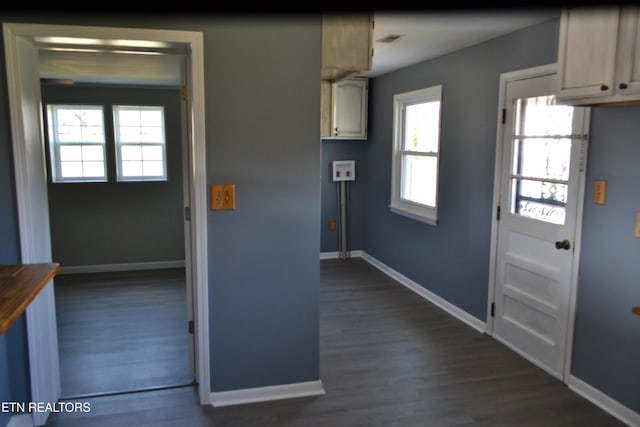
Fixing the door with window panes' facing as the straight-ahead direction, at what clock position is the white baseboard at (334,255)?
The white baseboard is roughly at 3 o'clock from the door with window panes.

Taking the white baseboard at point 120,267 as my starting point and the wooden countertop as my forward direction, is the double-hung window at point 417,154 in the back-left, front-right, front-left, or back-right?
front-left

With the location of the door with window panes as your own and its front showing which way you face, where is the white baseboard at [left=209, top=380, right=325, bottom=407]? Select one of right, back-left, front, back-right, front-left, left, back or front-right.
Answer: front

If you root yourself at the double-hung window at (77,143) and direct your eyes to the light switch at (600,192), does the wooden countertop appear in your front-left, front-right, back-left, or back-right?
front-right

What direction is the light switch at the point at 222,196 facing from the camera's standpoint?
toward the camera

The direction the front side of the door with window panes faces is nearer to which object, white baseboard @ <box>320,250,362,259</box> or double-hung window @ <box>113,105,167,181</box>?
the double-hung window

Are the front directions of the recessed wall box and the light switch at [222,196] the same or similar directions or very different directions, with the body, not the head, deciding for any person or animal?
same or similar directions

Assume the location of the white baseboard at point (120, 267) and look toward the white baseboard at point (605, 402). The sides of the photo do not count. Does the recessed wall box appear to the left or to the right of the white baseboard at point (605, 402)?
left

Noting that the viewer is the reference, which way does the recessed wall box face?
facing the viewer

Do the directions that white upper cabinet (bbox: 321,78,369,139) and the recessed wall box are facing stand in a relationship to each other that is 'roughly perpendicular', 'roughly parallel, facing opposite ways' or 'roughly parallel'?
roughly parallel

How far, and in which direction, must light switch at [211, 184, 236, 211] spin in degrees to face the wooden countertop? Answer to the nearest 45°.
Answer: approximately 45° to its right

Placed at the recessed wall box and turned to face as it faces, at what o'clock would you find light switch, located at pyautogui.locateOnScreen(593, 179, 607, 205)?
The light switch is roughly at 11 o'clock from the recessed wall box.

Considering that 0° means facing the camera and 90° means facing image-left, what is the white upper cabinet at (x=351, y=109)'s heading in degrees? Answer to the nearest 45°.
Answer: approximately 0°

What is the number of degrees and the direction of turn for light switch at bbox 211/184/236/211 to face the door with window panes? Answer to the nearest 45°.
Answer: approximately 90° to its left

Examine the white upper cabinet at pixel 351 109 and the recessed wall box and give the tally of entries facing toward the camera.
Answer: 2

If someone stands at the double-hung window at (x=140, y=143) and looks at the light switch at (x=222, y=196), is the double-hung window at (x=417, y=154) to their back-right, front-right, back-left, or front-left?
front-left
